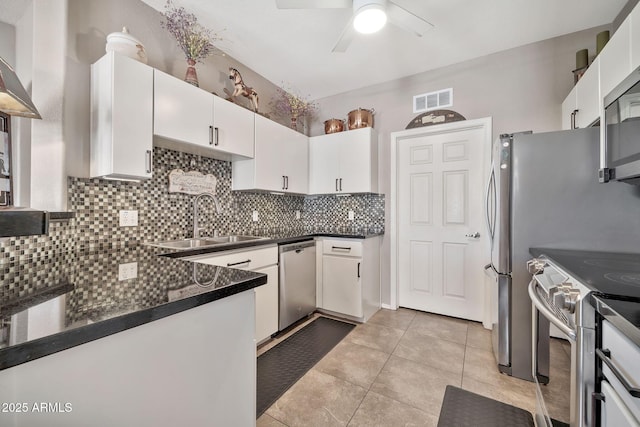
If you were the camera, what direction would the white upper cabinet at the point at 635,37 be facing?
facing to the left of the viewer

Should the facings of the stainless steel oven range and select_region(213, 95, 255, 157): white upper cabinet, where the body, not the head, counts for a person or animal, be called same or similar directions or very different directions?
very different directions

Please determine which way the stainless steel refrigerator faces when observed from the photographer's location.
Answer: facing to the left of the viewer

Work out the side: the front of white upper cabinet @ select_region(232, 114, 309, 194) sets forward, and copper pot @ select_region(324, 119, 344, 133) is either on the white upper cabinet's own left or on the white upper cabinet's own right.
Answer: on the white upper cabinet's own left

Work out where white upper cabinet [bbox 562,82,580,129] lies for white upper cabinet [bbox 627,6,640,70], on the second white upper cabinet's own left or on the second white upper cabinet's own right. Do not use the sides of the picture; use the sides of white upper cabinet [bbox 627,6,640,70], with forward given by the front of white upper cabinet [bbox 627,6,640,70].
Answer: on the second white upper cabinet's own right

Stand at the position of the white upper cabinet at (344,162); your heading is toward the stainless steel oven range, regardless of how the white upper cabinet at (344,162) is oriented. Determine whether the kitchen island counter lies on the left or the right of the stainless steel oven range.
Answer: right

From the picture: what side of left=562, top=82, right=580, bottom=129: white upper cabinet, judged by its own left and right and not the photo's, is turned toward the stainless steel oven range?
left
